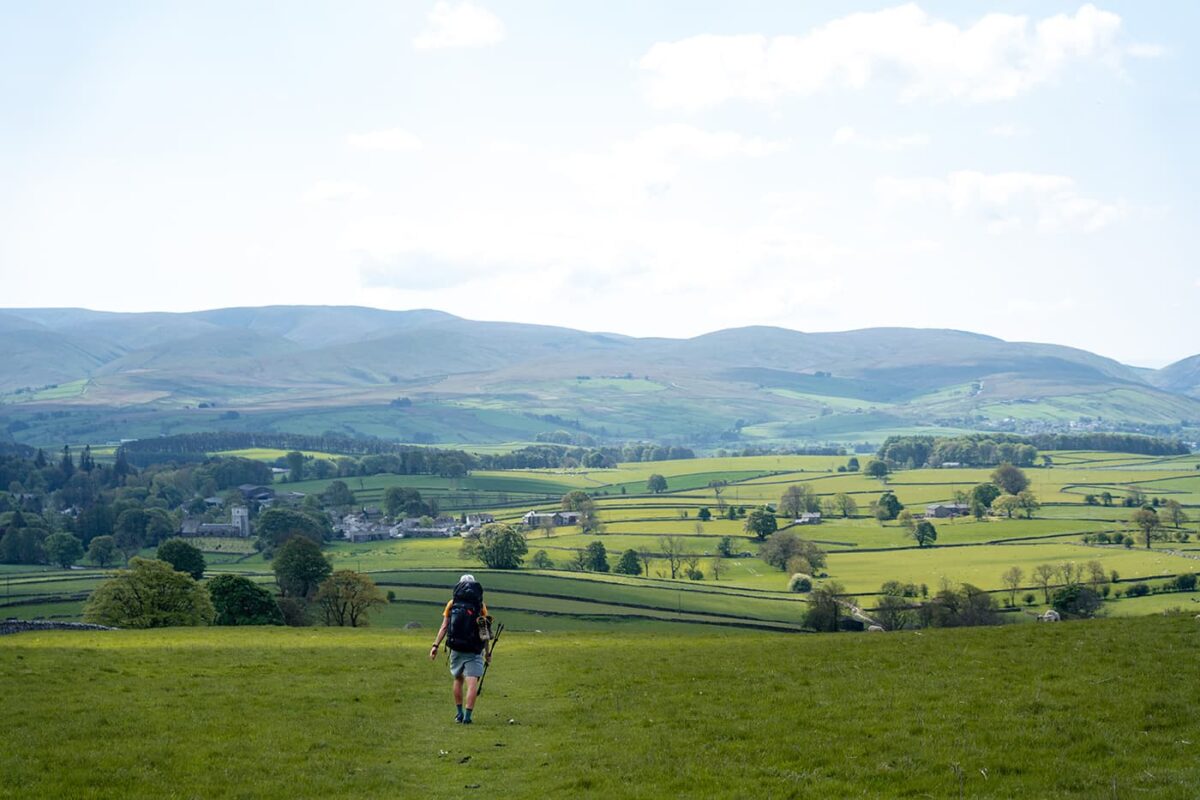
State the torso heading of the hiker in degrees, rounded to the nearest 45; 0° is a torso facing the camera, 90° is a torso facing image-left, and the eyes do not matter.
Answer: approximately 180°
